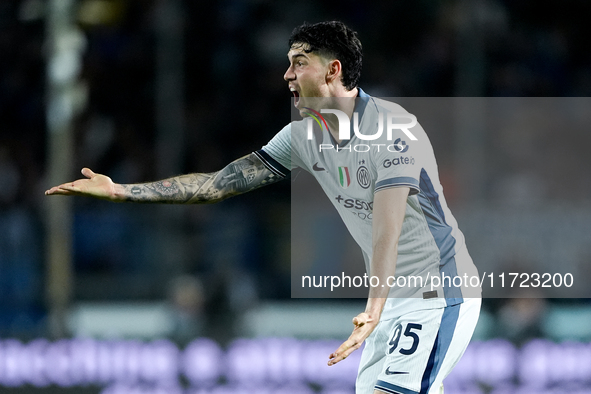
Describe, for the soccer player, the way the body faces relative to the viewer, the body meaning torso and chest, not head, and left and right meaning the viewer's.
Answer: facing the viewer and to the left of the viewer

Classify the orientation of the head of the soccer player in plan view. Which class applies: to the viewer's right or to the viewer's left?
to the viewer's left
